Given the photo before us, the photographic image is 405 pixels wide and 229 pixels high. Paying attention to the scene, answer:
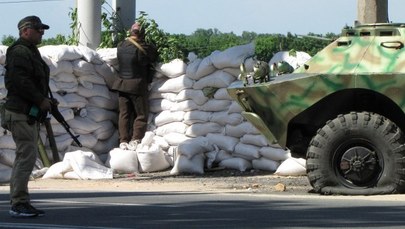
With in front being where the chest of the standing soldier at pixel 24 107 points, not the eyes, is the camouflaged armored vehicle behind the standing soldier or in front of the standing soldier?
in front

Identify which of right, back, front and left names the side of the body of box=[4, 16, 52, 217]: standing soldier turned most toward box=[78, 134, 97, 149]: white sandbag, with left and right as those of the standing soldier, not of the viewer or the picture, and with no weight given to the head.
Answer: left

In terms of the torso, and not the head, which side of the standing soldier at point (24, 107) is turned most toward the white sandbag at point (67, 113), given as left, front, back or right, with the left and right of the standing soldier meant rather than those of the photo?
left

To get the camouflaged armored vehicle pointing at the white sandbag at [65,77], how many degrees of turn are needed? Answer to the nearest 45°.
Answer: approximately 45° to its right

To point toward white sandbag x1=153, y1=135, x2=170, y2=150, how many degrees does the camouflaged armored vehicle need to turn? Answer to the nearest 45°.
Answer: approximately 45° to its right

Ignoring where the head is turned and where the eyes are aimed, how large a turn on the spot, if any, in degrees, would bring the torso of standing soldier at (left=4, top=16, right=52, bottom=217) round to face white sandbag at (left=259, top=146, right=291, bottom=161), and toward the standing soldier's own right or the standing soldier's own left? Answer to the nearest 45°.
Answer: approximately 45° to the standing soldier's own left

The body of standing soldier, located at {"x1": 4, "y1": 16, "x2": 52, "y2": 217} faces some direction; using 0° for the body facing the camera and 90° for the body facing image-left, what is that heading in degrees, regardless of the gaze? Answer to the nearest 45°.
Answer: approximately 270°

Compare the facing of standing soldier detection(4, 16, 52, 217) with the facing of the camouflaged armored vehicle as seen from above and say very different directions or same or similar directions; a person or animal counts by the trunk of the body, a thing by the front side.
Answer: very different directions

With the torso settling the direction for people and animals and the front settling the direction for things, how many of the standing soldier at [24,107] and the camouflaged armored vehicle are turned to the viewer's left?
1

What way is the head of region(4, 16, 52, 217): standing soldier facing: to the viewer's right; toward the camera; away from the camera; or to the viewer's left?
to the viewer's right

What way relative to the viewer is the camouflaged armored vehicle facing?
to the viewer's left
